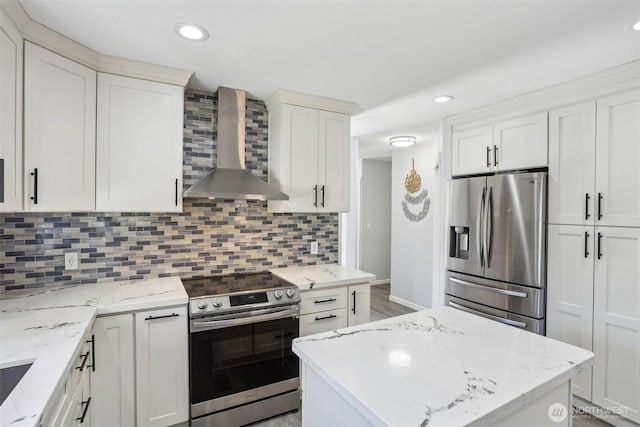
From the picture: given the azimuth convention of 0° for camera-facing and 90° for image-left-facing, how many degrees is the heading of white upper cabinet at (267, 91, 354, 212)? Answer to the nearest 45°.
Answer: approximately 315°

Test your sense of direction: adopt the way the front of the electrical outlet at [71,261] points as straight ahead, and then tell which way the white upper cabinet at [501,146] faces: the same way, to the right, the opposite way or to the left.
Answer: to the right

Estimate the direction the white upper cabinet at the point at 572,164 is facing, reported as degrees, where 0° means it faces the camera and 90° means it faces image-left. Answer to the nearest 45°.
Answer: approximately 45°

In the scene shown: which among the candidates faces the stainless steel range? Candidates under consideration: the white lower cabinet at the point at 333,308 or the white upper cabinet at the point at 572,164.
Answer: the white upper cabinet

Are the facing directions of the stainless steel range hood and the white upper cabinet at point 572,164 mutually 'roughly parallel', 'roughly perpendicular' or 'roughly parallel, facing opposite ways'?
roughly perpendicular

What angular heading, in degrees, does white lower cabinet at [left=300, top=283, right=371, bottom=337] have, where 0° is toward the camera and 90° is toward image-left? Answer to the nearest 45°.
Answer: approximately 315°

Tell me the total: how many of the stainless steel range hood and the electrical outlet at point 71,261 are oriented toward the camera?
2

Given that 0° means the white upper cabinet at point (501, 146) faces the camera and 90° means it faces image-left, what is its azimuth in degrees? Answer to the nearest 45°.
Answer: approximately 45°

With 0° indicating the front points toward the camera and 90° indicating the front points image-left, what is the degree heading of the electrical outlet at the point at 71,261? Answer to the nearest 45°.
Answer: approximately 0°
